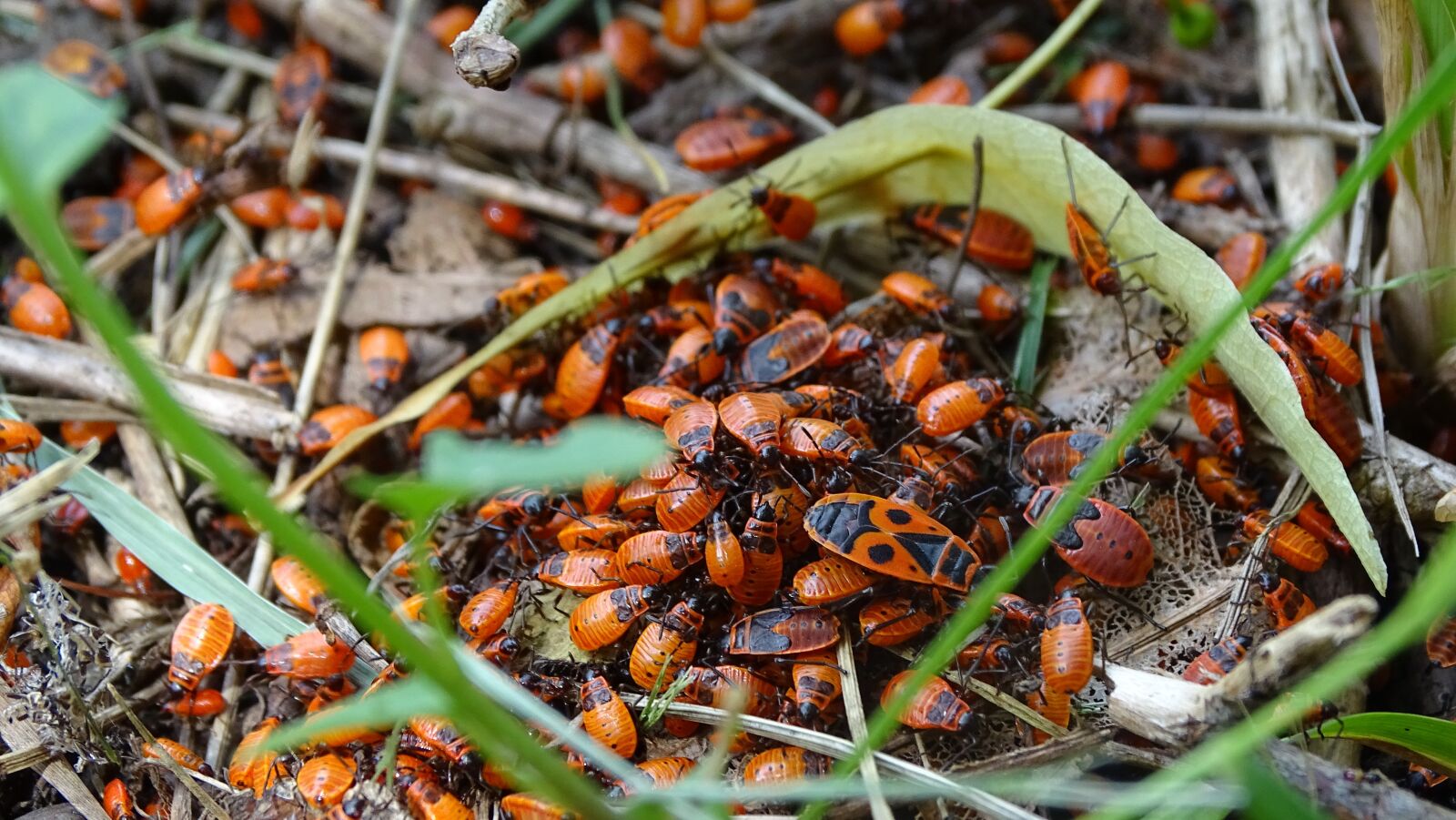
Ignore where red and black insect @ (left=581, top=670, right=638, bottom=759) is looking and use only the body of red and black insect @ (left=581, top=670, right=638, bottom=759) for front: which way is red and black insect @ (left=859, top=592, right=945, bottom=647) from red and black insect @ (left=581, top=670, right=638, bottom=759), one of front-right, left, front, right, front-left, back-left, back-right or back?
back-right

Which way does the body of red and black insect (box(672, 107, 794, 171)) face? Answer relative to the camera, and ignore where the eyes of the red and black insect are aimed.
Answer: to the viewer's right

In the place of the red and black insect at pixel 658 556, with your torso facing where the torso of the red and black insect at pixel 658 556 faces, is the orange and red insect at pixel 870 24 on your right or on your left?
on your left

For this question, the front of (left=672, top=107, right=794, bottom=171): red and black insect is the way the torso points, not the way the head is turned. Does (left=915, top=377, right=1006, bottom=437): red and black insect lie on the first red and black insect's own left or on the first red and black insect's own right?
on the first red and black insect's own right

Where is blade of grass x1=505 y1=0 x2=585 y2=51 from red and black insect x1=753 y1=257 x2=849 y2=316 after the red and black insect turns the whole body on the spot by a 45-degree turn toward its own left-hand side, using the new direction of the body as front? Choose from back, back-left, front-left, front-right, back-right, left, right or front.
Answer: front-right

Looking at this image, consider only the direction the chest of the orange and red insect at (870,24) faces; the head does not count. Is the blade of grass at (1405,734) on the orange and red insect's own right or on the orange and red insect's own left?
on the orange and red insect's own right

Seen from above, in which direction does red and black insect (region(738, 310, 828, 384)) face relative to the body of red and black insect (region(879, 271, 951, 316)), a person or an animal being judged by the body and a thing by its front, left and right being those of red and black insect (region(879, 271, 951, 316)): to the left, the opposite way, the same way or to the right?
to the right

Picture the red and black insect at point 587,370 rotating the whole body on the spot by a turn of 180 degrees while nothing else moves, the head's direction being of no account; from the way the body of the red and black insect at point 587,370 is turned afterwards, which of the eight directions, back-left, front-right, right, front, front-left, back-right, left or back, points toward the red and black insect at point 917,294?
back-left

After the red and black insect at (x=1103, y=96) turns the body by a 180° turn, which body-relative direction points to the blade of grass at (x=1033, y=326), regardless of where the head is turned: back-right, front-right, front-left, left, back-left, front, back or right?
back

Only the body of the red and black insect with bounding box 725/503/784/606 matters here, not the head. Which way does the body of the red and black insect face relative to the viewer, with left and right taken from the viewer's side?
facing away from the viewer

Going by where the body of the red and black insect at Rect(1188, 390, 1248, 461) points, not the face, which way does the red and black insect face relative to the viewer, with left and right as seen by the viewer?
facing the viewer and to the right of the viewer

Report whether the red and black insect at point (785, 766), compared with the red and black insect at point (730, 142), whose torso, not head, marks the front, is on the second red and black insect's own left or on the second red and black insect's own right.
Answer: on the second red and black insect's own right

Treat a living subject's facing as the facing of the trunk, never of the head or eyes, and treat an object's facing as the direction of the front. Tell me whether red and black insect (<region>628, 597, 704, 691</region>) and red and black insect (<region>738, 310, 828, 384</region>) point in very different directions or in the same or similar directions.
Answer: very different directions

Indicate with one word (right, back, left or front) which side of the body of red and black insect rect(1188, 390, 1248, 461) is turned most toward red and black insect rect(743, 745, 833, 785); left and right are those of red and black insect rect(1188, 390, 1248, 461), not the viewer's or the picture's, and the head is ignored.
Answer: right

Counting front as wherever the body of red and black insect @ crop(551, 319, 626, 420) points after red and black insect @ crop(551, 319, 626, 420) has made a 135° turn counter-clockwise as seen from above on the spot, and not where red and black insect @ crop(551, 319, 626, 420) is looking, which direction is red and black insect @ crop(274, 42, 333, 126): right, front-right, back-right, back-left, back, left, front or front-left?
front-right

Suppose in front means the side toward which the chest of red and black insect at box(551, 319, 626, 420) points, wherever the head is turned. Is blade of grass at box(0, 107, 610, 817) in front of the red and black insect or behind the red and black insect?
behind
